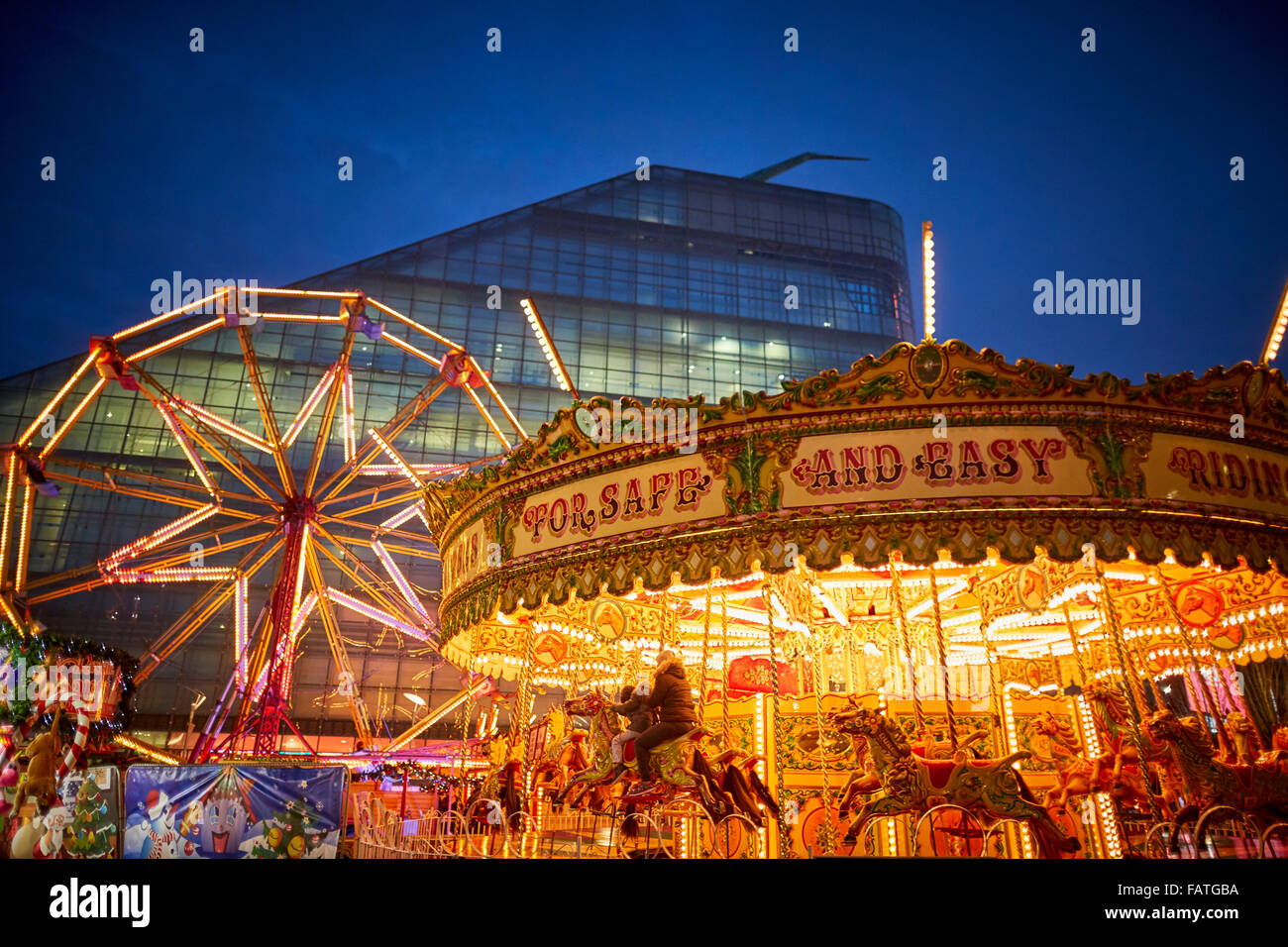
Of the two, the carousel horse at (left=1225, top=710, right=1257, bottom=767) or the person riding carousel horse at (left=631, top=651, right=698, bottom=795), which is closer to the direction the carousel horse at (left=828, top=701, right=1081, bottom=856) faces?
the person riding carousel horse

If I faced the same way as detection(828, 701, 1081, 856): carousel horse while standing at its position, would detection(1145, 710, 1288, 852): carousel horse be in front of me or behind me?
behind

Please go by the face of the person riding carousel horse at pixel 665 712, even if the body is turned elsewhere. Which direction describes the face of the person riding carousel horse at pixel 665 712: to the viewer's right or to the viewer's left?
to the viewer's left

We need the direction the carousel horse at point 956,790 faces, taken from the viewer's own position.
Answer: facing to the left of the viewer

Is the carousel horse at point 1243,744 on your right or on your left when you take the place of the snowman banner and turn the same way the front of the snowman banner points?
on your left

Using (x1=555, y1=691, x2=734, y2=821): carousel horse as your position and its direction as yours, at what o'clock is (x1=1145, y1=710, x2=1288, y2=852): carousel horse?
(x1=1145, y1=710, x2=1288, y2=852): carousel horse is roughly at 6 o'clock from (x1=555, y1=691, x2=734, y2=821): carousel horse.

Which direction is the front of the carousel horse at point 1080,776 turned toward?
to the viewer's left

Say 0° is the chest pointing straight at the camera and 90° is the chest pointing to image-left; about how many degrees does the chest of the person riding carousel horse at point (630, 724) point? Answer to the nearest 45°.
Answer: approximately 90°

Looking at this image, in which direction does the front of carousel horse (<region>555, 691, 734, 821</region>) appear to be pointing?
to the viewer's left
